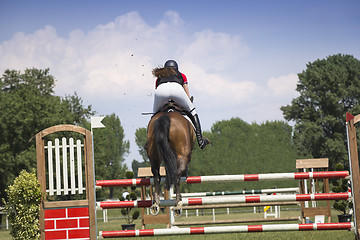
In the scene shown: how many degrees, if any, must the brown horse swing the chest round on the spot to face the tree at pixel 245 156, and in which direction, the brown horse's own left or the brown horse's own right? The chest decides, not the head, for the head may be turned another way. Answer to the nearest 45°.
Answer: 0° — it already faces it

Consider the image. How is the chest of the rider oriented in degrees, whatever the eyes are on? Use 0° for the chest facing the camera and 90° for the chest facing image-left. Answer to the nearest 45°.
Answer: approximately 180°

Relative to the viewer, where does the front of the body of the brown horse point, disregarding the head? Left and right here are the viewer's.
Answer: facing away from the viewer

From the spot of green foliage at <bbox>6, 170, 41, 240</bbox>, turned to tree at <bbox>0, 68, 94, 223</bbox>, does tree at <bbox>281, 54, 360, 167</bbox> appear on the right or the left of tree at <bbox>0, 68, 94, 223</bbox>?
right
